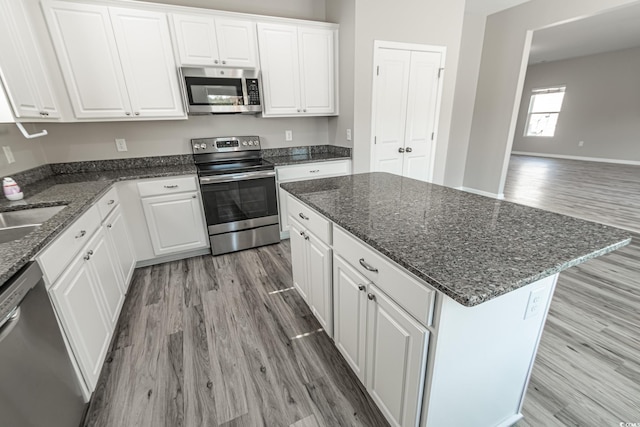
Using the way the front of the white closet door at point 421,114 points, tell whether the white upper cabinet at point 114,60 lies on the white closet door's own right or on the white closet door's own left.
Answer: on the white closet door's own right

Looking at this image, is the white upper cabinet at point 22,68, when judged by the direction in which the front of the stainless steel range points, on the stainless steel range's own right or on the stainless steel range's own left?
on the stainless steel range's own right

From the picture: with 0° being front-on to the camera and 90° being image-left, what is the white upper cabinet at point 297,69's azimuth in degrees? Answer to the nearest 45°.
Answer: approximately 0°

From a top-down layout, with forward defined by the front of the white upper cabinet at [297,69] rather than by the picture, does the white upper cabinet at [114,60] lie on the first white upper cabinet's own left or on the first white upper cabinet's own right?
on the first white upper cabinet's own right

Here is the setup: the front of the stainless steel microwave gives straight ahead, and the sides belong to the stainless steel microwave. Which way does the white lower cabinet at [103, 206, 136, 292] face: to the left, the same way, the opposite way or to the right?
to the left

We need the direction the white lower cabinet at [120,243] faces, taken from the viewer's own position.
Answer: facing to the right of the viewer

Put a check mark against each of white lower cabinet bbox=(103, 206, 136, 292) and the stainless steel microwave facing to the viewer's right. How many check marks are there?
1

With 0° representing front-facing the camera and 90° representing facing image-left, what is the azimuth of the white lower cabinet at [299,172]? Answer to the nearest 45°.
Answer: approximately 0°

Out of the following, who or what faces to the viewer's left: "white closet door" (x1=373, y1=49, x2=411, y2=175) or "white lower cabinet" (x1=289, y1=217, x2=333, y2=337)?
the white lower cabinet
